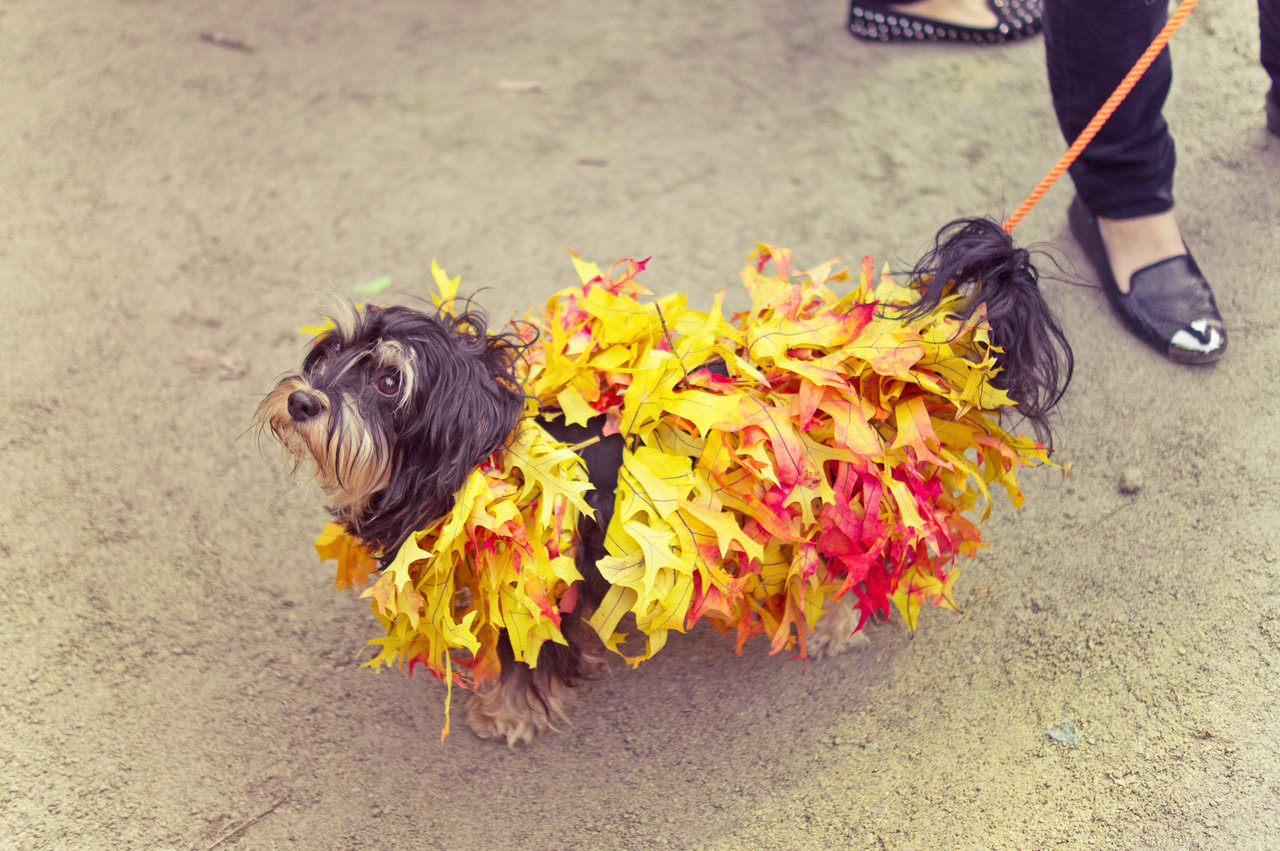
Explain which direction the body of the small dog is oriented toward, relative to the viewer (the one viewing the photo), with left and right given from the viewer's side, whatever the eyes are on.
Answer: facing the viewer and to the left of the viewer

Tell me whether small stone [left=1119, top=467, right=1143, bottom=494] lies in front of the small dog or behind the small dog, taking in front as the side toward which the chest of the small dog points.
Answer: behind
